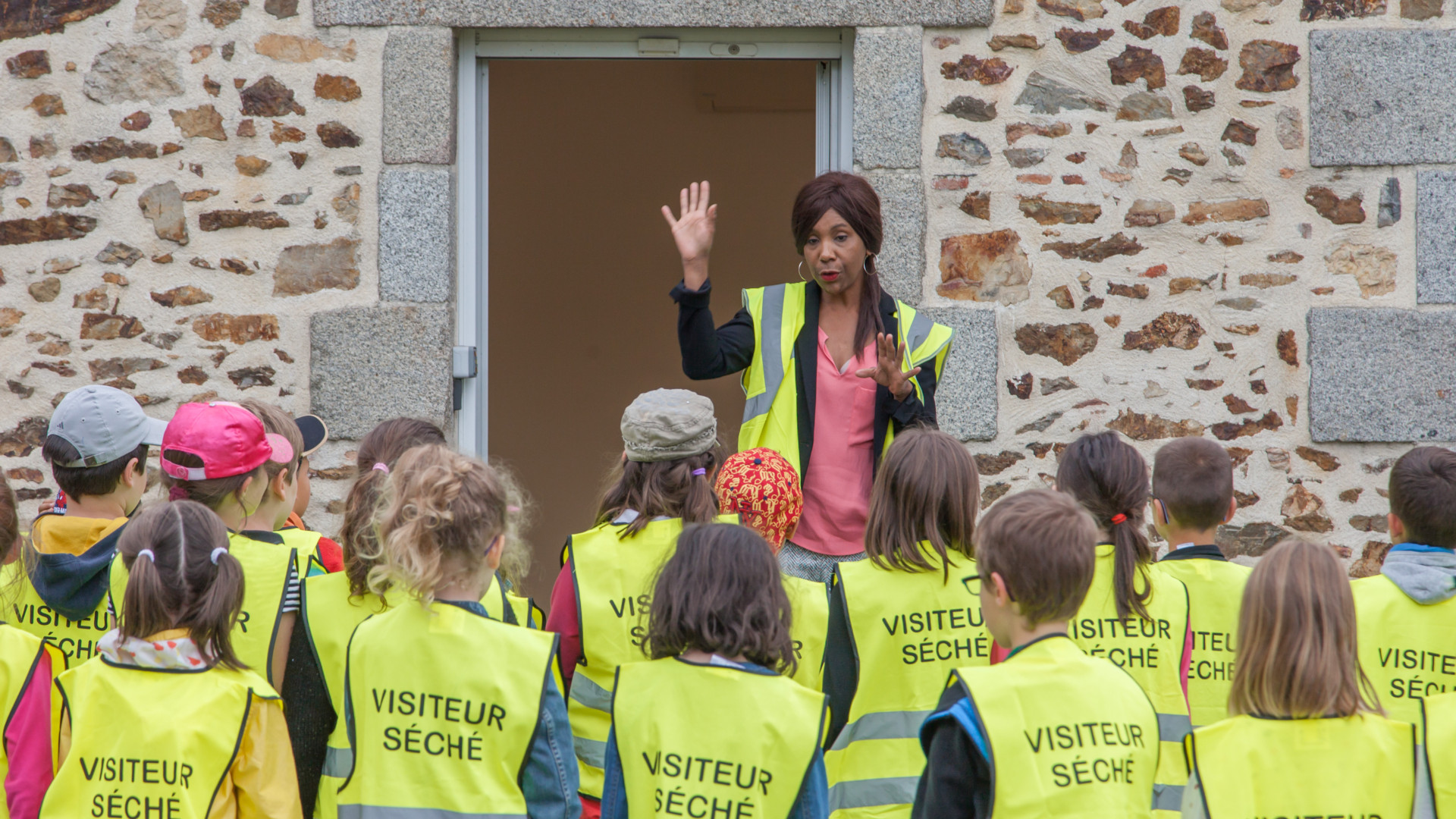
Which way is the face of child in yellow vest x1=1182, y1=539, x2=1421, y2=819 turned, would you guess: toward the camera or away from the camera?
away from the camera

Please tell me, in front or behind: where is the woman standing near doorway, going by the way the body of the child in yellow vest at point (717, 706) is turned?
in front

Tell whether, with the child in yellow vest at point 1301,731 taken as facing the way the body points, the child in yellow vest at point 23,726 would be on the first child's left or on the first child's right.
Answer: on the first child's left

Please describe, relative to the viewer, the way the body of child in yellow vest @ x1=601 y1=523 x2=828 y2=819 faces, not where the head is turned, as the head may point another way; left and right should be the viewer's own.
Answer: facing away from the viewer

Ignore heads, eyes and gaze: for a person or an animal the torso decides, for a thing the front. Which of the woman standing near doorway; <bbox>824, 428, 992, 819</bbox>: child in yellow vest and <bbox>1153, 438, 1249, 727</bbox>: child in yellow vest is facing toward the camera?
the woman standing near doorway

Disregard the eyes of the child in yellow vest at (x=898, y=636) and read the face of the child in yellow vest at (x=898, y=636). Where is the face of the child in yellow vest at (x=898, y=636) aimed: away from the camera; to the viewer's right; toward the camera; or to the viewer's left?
away from the camera

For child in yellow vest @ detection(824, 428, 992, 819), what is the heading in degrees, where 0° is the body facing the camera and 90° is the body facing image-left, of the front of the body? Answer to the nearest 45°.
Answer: approximately 180°

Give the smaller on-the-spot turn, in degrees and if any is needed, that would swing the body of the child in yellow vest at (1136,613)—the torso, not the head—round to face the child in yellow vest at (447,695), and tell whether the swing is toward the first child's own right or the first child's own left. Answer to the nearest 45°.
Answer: approximately 135° to the first child's own left

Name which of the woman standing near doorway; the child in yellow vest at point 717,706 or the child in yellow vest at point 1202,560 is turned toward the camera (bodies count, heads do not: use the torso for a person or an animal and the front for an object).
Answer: the woman standing near doorway

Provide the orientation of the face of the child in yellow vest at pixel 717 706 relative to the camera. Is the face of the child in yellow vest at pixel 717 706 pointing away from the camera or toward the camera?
away from the camera

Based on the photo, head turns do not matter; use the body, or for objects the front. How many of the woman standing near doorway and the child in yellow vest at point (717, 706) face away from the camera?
1

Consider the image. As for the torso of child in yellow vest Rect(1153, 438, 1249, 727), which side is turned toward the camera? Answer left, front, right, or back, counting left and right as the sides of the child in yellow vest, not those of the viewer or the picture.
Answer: back

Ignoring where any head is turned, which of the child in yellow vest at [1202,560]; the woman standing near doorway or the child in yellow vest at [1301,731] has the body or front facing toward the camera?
the woman standing near doorway

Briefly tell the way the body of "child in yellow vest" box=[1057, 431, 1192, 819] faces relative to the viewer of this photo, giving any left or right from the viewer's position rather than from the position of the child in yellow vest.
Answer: facing away from the viewer

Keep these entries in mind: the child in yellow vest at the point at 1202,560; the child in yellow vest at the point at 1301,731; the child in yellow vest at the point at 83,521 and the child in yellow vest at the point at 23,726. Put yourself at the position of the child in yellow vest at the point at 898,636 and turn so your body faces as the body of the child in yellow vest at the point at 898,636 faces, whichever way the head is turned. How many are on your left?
2

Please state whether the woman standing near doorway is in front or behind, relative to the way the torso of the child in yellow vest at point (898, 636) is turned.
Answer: in front

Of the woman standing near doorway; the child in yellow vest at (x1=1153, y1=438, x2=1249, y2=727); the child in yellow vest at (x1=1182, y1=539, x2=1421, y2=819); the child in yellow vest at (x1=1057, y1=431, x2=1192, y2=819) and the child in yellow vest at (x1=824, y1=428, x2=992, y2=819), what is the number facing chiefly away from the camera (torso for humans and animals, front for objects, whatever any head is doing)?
4

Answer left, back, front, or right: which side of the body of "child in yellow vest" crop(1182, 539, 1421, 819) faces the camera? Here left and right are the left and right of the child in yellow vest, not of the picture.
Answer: back

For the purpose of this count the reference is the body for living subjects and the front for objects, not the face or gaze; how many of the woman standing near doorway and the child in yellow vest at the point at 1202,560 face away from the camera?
1
